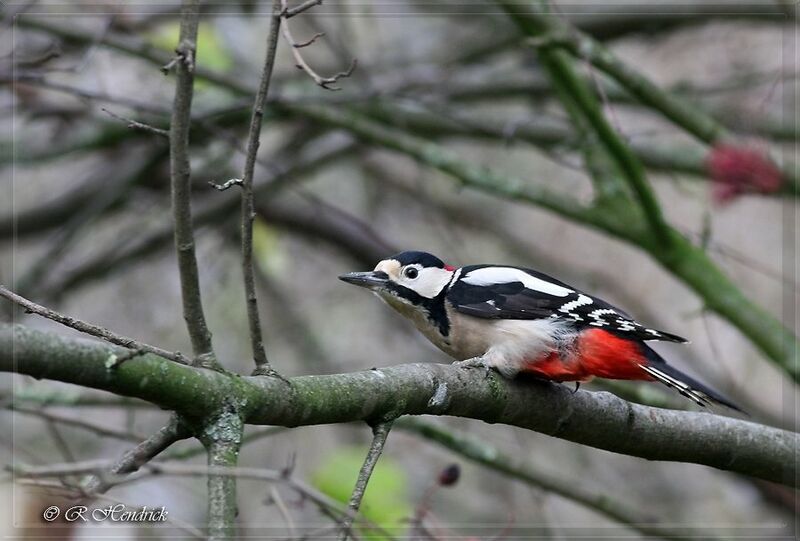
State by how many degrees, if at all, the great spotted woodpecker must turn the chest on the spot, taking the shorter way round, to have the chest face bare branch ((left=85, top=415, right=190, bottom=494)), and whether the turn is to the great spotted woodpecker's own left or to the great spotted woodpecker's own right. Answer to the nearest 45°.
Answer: approximately 45° to the great spotted woodpecker's own left

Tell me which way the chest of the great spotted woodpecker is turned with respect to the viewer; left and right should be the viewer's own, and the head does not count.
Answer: facing to the left of the viewer

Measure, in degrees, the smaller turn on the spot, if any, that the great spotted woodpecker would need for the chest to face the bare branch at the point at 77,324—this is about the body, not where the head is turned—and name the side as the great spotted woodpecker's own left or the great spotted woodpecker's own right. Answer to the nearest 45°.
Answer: approximately 45° to the great spotted woodpecker's own left

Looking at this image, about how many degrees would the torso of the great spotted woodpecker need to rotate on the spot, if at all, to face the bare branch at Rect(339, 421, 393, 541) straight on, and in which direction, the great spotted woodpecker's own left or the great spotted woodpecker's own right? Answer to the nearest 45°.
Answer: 0° — it already faces it
